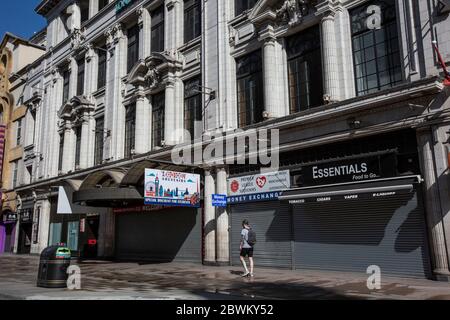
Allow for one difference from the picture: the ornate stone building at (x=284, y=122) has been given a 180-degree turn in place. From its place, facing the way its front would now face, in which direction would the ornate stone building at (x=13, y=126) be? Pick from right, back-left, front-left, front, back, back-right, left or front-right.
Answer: left

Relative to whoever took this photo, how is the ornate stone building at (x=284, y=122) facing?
facing the viewer and to the left of the viewer

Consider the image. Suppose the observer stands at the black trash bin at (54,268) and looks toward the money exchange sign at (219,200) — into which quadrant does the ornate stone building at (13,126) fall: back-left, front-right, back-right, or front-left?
front-left
